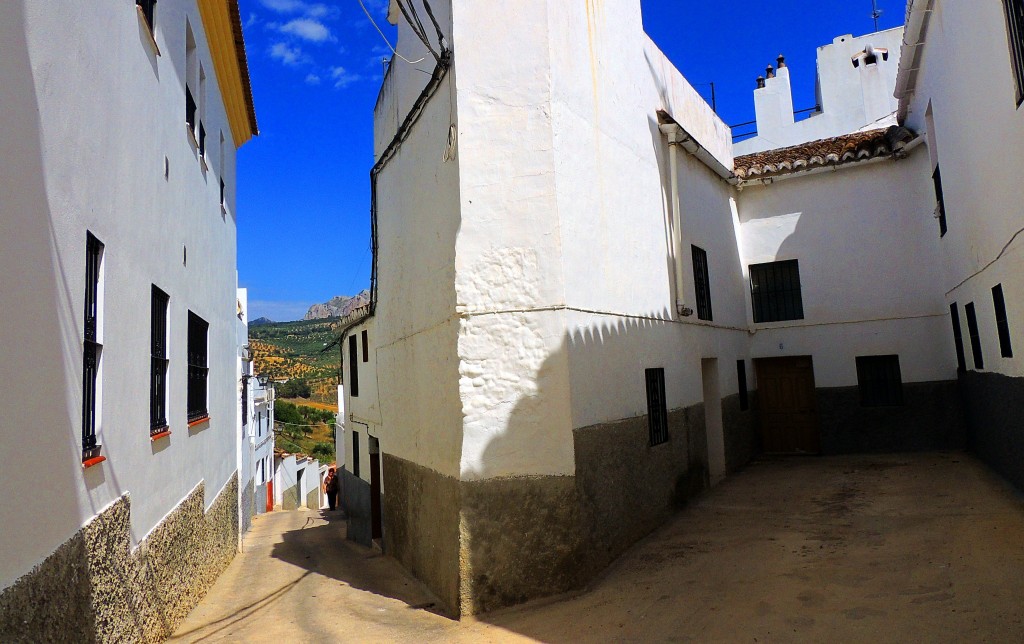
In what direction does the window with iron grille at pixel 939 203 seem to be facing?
to the viewer's left

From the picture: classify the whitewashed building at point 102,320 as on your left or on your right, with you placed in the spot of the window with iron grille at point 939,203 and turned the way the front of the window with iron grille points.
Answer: on your left
